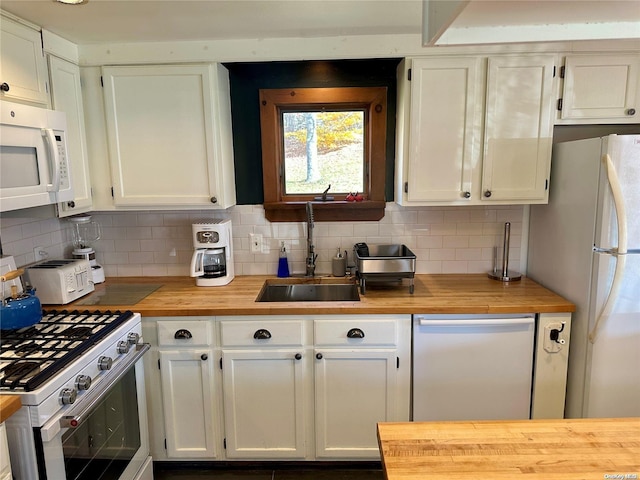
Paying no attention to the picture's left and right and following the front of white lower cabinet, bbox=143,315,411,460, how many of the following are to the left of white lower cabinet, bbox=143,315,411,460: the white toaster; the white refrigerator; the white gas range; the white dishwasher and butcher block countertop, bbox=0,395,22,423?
2

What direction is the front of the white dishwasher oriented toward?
toward the camera

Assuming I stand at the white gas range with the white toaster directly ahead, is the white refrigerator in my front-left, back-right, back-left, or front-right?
back-right

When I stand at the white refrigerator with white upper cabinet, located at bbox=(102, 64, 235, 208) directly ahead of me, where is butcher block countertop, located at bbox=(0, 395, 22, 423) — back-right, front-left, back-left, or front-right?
front-left

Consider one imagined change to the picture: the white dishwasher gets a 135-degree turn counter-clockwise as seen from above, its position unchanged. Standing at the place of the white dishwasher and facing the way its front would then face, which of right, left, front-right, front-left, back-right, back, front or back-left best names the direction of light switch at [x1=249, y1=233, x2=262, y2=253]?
back-left

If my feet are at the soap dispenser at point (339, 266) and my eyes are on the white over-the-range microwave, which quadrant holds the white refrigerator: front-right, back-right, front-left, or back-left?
back-left

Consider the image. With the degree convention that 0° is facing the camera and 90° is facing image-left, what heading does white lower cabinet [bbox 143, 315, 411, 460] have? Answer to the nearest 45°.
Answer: approximately 0°

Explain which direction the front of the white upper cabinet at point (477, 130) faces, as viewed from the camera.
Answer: facing the viewer

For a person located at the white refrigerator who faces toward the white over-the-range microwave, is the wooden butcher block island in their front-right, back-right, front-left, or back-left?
front-left
